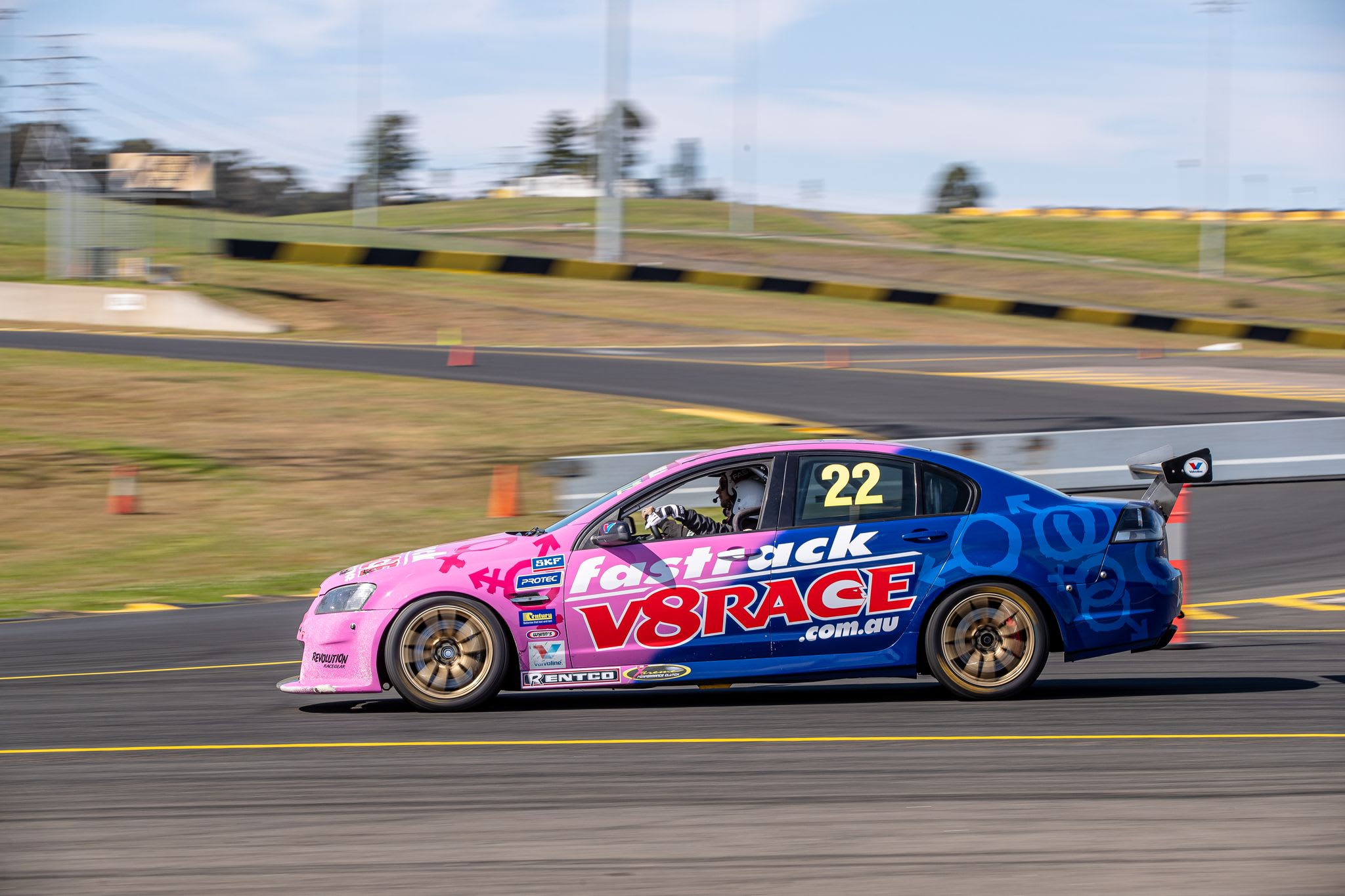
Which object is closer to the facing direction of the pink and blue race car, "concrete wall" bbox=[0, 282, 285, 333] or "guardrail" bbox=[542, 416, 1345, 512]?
the concrete wall

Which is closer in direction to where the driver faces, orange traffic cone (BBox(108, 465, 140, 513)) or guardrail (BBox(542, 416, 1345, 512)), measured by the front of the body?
the orange traffic cone

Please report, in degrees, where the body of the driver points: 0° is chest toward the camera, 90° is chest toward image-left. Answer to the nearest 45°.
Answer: approximately 90°

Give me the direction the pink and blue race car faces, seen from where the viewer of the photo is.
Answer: facing to the left of the viewer

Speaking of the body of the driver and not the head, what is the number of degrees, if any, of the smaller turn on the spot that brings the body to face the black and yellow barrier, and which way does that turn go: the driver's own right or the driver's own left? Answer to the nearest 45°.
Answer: approximately 90° to the driver's own right

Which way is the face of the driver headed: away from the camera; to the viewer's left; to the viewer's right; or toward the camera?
to the viewer's left

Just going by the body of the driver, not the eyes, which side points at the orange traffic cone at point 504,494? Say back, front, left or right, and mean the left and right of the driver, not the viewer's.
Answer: right

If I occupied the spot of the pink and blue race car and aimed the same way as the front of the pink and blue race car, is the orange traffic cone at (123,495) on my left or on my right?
on my right

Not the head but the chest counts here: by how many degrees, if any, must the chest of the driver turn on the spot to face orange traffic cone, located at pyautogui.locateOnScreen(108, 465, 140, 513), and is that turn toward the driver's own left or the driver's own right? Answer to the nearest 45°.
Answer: approximately 45° to the driver's own right
